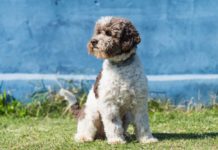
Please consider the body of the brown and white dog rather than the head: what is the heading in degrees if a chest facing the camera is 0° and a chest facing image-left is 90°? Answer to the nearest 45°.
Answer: approximately 315°
